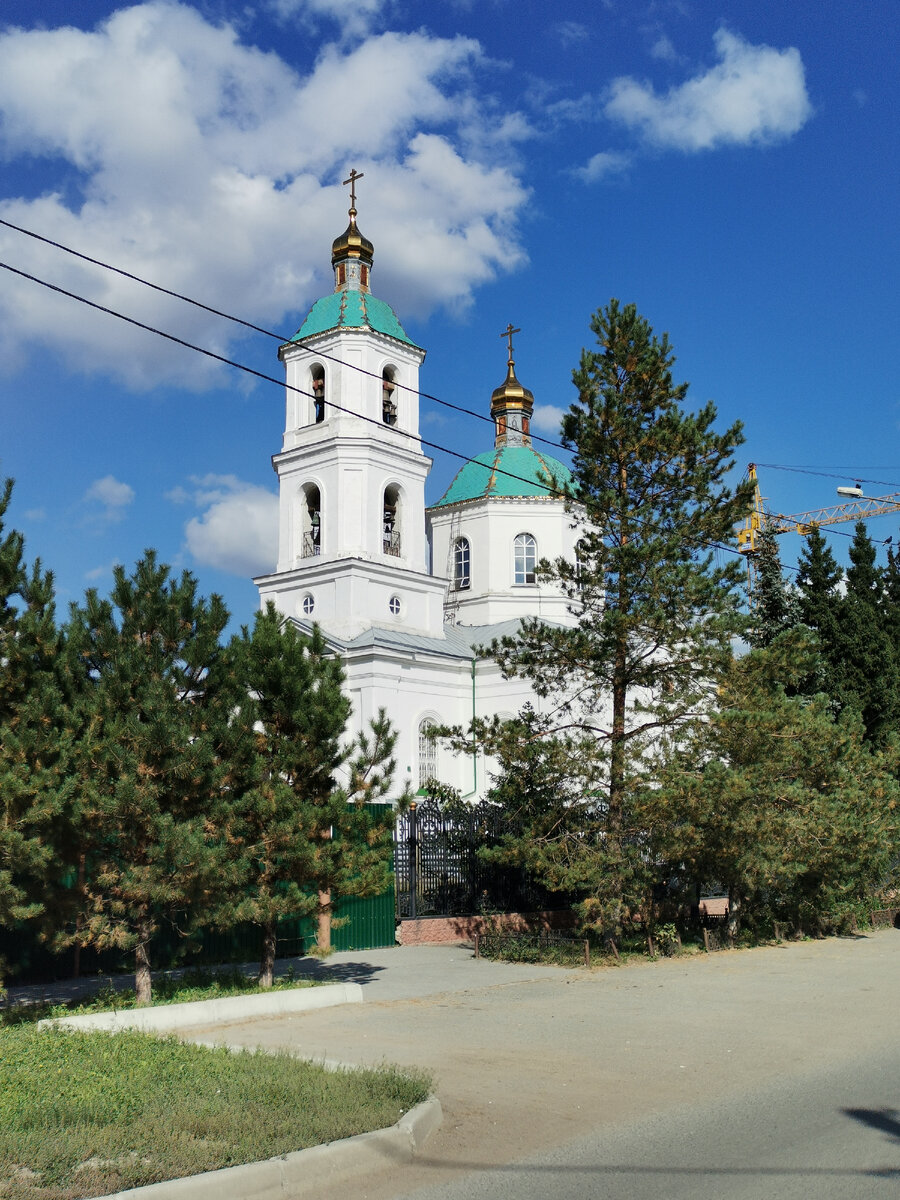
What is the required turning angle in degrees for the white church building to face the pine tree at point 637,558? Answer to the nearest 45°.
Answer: approximately 45° to its left

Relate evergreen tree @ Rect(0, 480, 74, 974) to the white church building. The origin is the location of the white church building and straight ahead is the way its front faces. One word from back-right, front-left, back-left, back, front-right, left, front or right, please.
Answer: front-left

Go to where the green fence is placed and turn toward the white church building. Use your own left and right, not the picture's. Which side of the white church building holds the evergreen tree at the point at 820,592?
right

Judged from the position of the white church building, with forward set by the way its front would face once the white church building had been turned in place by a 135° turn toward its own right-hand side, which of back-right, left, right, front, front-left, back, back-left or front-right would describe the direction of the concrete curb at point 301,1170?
back

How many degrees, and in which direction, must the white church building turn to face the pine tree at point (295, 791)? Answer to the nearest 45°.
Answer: approximately 45° to its left

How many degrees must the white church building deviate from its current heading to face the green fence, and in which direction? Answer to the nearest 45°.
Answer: approximately 45° to its left

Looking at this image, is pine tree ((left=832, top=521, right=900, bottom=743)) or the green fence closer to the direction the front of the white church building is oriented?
the green fence

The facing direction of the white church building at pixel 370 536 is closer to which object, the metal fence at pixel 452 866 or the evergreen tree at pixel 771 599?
the metal fence
